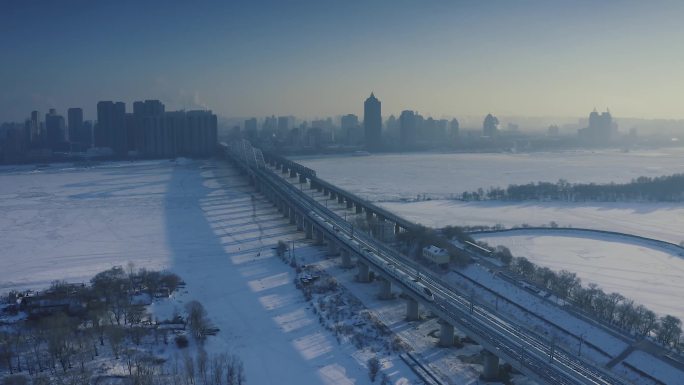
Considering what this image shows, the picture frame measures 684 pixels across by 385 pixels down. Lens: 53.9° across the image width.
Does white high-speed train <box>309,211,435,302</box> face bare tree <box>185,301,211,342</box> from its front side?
no

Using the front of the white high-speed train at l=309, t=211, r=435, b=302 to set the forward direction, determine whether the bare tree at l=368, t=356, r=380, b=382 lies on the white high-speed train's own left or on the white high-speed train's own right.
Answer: on the white high-speed train's own right

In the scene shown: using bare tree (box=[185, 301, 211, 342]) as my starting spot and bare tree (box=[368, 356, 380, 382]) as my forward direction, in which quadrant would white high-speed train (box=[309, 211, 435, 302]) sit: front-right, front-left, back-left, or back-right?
front-left

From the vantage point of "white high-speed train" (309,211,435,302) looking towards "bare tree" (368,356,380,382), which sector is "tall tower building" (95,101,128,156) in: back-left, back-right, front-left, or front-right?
back-right

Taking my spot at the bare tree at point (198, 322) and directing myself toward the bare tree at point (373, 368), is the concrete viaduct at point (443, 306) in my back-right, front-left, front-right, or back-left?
front-left

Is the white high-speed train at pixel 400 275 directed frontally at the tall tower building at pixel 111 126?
no

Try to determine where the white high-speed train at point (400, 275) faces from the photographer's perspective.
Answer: facing the viewer and to the right of the viewer
